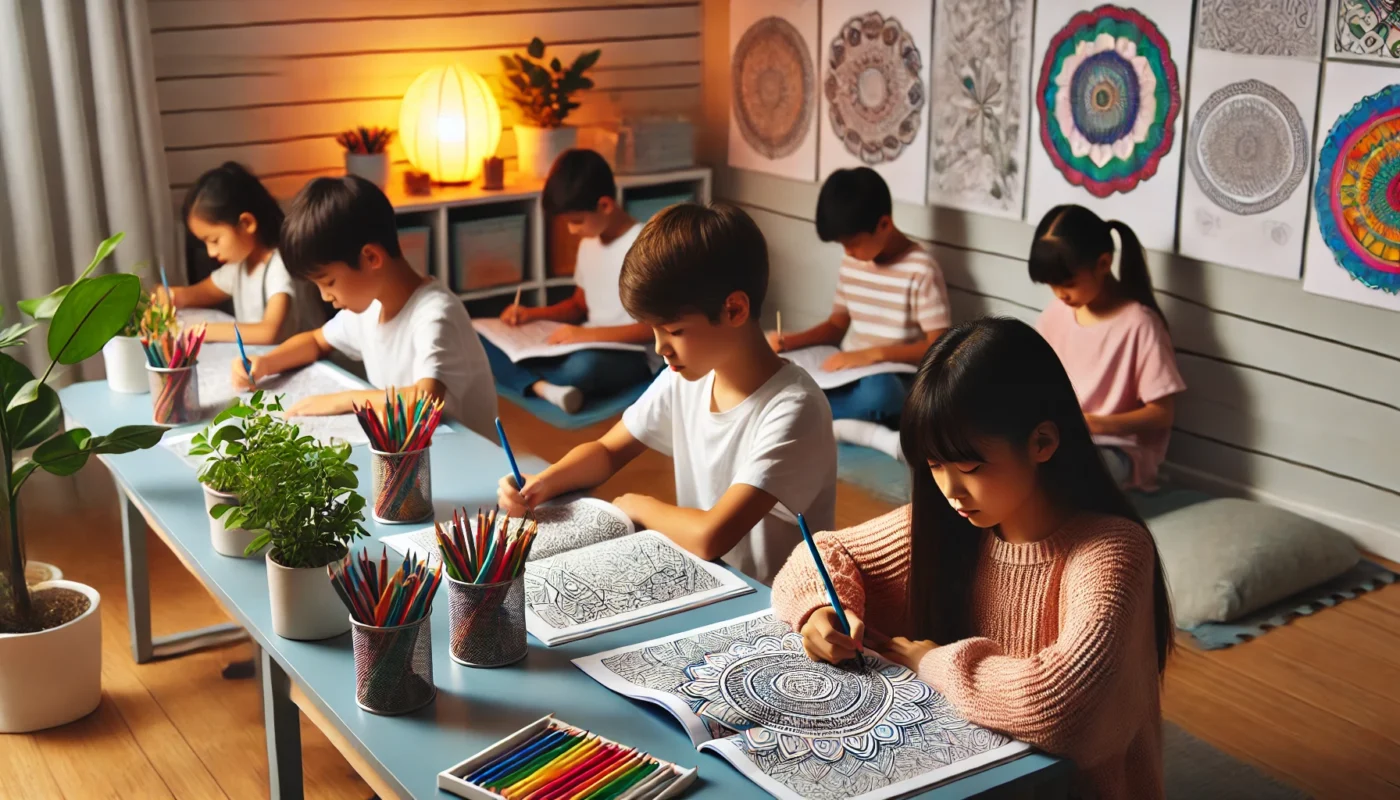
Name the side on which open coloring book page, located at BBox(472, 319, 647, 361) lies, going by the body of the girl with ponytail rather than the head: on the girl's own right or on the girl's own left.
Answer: on the girl's own right

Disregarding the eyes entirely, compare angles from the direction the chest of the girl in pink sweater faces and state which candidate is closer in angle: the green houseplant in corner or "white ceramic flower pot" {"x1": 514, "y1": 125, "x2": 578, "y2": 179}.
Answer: the green houseplant in corner

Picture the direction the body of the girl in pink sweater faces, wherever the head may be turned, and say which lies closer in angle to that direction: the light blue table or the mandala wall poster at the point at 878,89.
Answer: the light blue table

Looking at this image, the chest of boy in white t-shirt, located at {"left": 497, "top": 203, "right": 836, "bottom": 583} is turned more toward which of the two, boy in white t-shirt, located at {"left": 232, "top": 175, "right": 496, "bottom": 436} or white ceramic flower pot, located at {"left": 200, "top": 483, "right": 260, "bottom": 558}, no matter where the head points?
the white ceramic flower pot

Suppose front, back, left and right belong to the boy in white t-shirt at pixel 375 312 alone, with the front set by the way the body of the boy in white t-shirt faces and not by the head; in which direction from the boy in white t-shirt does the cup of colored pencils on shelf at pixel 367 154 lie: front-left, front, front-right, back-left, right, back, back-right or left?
back-right

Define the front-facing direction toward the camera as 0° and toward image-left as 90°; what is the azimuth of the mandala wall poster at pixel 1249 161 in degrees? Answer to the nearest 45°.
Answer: approximately 45°

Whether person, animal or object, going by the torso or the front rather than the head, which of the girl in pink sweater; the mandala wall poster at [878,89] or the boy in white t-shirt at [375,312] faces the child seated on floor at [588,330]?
the mandala wall poster

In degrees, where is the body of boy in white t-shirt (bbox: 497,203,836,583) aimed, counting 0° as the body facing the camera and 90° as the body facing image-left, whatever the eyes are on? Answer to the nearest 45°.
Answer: approximately 45°

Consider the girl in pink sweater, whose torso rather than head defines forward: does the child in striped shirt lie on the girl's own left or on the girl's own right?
on the girl's own right

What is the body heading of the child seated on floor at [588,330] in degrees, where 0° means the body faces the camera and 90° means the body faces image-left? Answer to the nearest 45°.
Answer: approximately 45°
